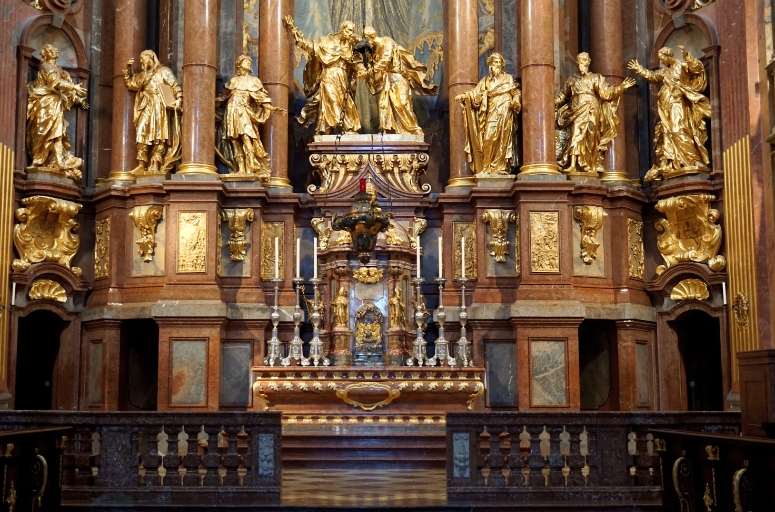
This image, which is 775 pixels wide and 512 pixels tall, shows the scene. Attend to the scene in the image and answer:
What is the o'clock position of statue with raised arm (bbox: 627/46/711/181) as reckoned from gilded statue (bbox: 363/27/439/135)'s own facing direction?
The statue with raised arm is roughly at 8 o'clock from the gilded statue.

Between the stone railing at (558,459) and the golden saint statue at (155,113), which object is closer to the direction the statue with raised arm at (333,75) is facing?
the stone railing

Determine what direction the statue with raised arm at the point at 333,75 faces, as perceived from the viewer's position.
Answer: facing the viewer and to the right of the viewer

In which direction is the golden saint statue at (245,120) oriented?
toward the camera

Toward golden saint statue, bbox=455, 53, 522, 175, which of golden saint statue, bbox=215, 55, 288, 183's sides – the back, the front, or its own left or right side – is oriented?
left

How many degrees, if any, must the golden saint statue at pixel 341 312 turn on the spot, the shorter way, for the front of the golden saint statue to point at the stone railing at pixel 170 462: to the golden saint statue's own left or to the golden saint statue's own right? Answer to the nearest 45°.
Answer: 0° — it already faces it

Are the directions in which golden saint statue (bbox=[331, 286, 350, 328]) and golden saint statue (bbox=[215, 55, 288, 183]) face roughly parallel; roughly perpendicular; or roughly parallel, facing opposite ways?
roughly parallel

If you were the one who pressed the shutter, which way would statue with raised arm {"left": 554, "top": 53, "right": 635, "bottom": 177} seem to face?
facing the viewer

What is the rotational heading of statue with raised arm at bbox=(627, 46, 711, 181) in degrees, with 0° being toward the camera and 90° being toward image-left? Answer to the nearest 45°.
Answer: approximately 45°

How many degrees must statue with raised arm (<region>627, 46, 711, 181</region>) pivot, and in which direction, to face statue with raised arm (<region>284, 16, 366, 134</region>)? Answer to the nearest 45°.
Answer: approximately 45° to its right

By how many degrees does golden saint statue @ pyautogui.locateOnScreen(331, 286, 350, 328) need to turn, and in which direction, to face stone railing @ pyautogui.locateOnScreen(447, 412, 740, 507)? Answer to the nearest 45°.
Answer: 0° — it already faces it

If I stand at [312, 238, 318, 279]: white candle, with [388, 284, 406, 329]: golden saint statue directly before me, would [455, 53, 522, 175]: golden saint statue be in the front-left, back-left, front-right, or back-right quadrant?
front-left

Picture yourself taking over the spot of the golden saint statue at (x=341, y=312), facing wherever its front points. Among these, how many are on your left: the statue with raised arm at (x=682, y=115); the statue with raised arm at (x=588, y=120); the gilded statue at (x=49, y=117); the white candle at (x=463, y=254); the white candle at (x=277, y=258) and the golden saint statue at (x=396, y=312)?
4

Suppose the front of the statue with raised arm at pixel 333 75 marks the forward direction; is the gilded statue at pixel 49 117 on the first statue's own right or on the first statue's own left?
on the first statue's own right

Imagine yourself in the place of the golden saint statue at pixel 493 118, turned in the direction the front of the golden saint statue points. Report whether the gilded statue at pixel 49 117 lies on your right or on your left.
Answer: on your right

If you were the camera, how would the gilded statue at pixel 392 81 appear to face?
facing the viewer and to the left of the viewer
